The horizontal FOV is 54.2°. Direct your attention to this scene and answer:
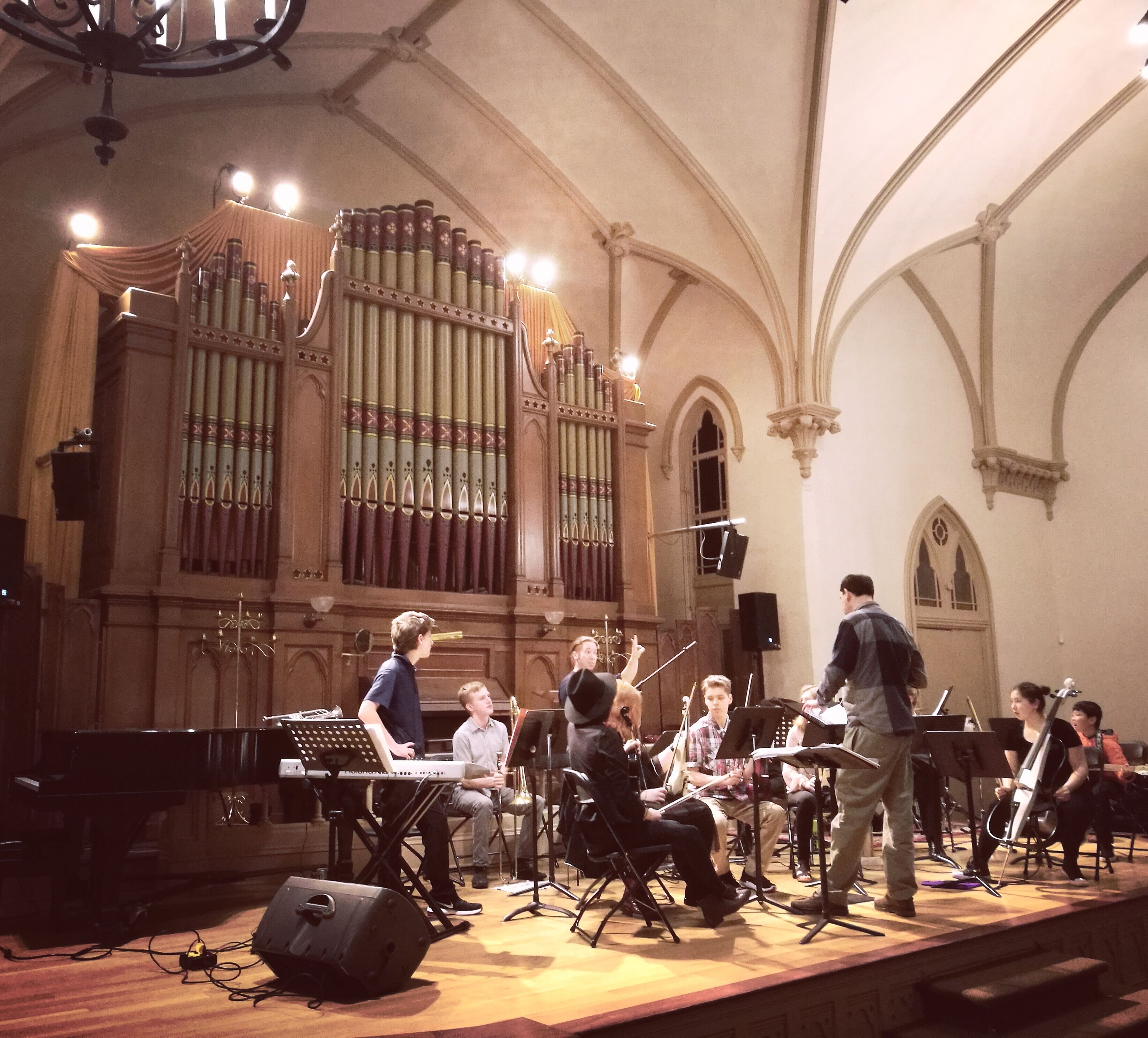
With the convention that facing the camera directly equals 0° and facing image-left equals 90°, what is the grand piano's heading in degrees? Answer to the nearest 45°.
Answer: approximately 90°

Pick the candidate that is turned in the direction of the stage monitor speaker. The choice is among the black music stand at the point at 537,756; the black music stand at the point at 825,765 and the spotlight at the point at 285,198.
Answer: the spotlight

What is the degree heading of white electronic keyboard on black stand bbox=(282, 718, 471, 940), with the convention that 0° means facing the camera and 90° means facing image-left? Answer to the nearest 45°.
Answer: approximately 225°

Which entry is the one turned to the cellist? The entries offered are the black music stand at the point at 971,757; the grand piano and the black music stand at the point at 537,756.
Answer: the black music stand at the point at 971,757

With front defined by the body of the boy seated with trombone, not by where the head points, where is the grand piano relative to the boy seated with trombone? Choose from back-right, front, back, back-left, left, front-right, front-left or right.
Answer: right

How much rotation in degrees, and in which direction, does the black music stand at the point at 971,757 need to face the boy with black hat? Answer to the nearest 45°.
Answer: approximately 180°

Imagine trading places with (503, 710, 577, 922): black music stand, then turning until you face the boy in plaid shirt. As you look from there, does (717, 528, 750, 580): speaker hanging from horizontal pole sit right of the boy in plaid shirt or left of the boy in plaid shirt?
left

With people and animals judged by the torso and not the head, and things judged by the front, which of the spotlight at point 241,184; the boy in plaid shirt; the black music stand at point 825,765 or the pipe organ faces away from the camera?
the black music stand

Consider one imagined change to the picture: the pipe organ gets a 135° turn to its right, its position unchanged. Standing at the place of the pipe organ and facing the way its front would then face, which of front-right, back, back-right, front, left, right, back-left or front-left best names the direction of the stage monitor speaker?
left
